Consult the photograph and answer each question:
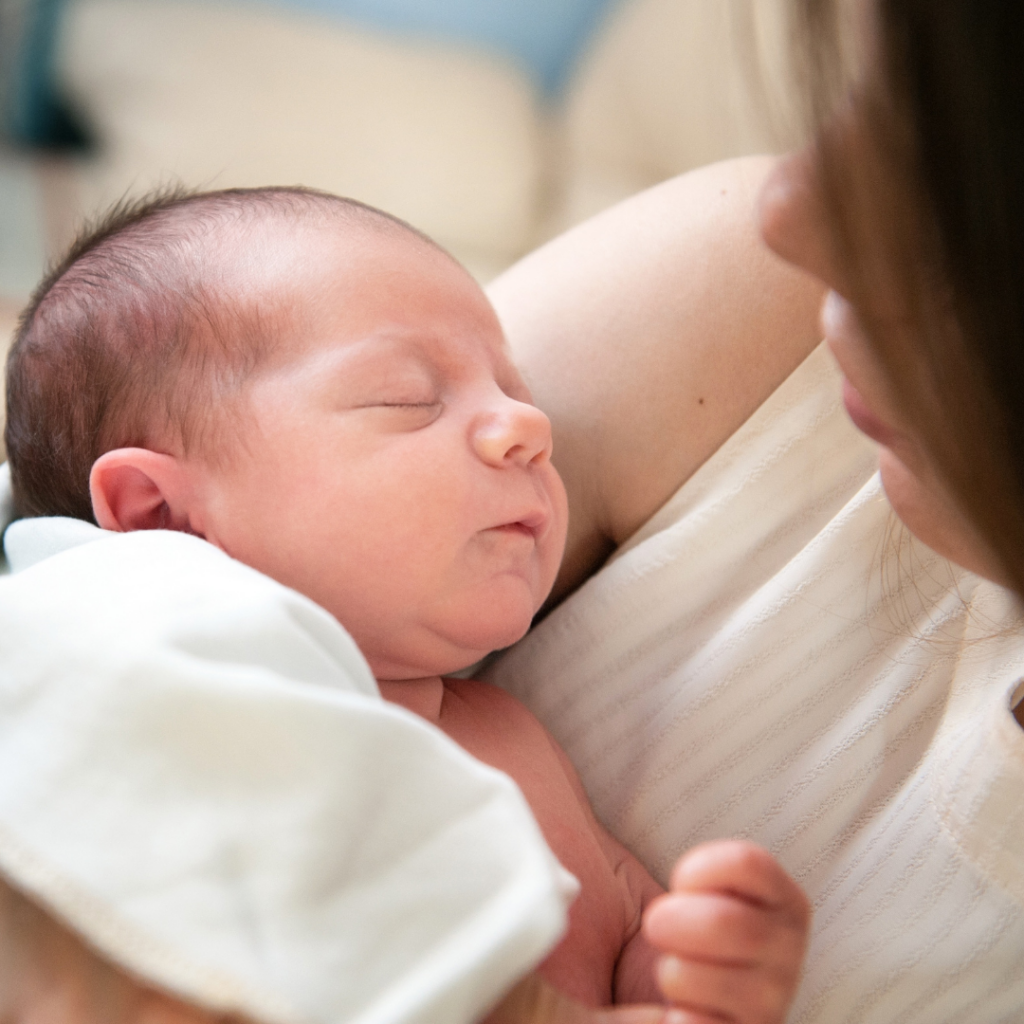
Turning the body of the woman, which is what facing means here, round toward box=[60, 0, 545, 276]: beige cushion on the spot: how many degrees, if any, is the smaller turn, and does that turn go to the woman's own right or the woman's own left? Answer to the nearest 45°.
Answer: approximately 90° to the woman's own right

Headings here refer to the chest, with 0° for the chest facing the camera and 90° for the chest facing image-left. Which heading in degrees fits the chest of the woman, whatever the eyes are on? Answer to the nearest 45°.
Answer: approximately 45°
